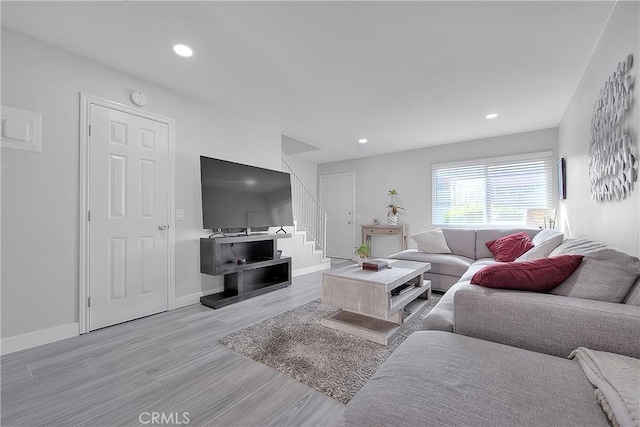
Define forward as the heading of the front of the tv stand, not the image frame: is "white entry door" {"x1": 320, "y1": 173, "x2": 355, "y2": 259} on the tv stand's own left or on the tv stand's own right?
on the tv stand's own left

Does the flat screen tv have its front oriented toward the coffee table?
yes

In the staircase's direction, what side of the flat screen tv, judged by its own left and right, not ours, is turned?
left

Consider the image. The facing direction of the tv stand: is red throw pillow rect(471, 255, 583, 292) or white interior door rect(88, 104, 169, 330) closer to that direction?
the red throw pillow

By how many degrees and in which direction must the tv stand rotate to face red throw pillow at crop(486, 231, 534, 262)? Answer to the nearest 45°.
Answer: approximately 45° to its left

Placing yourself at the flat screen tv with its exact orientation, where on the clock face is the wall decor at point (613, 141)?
The wall decor is roughly at 12 o'clock from the flat screen tv.

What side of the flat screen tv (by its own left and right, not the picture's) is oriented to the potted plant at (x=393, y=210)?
left

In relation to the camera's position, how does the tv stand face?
facing the viewer and to the right of the viewer

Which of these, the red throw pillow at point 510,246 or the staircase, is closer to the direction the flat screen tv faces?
the red throw pillow

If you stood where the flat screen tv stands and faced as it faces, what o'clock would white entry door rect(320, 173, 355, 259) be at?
The white entry door is roughly at 9 o'clock from the flat screen tv.

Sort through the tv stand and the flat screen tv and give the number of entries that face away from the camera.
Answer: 0

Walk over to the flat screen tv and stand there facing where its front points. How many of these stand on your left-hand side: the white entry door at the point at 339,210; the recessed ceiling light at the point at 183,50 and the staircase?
2

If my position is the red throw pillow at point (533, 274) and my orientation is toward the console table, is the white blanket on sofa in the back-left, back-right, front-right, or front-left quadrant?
back-left

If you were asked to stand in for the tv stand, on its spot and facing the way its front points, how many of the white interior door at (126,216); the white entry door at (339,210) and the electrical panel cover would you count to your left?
1

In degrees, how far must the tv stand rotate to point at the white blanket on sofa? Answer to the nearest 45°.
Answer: approximately 45° to its right

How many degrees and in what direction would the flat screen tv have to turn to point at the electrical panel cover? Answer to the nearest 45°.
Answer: approximately 90° to its right
